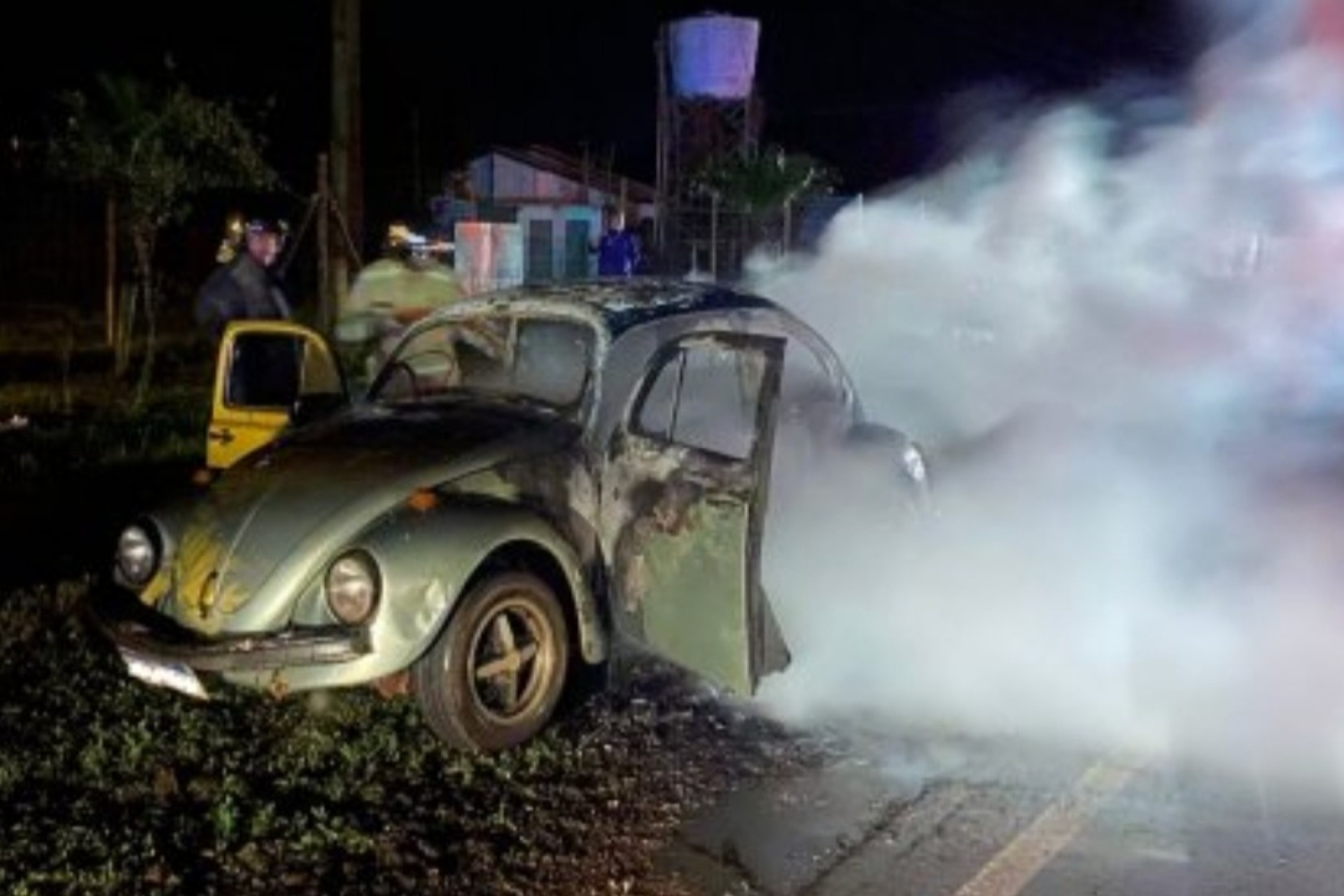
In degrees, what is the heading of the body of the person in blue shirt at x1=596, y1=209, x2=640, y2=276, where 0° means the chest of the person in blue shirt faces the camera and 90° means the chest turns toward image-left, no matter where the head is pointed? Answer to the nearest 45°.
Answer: approximately 0°

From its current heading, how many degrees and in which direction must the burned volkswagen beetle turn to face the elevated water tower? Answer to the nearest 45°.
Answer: approximately 135° to its right

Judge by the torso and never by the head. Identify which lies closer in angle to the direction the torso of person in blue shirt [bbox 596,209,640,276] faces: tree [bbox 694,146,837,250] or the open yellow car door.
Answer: the open yellow car door

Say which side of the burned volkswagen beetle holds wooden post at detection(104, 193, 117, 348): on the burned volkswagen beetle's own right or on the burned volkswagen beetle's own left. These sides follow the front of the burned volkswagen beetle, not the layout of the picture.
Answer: on the burned volkswagen beetle's own right

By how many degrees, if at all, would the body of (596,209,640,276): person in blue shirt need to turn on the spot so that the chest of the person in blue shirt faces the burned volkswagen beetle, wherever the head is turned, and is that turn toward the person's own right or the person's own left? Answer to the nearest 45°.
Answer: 0° — they already face it

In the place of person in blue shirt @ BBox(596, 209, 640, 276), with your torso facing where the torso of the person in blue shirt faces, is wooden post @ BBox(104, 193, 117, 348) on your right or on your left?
on your right

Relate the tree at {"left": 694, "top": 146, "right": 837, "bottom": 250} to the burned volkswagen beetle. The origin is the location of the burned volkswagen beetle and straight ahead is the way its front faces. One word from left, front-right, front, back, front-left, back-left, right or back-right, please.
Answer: back-right

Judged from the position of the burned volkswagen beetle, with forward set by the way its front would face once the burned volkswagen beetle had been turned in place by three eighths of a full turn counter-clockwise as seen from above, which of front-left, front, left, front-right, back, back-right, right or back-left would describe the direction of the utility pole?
left

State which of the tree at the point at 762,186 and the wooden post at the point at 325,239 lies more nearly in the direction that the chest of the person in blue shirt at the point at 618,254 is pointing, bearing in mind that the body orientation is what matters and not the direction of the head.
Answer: the wooden post

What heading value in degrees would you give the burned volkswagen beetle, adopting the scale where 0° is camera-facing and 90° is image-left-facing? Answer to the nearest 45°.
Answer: approximately 45°
